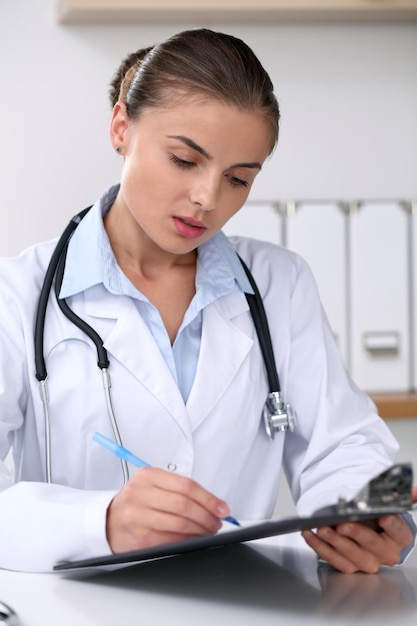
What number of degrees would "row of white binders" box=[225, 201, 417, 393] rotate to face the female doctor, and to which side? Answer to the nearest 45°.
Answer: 0° — it already faces them

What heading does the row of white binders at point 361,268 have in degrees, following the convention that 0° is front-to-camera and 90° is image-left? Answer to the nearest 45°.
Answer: approximately 0°
